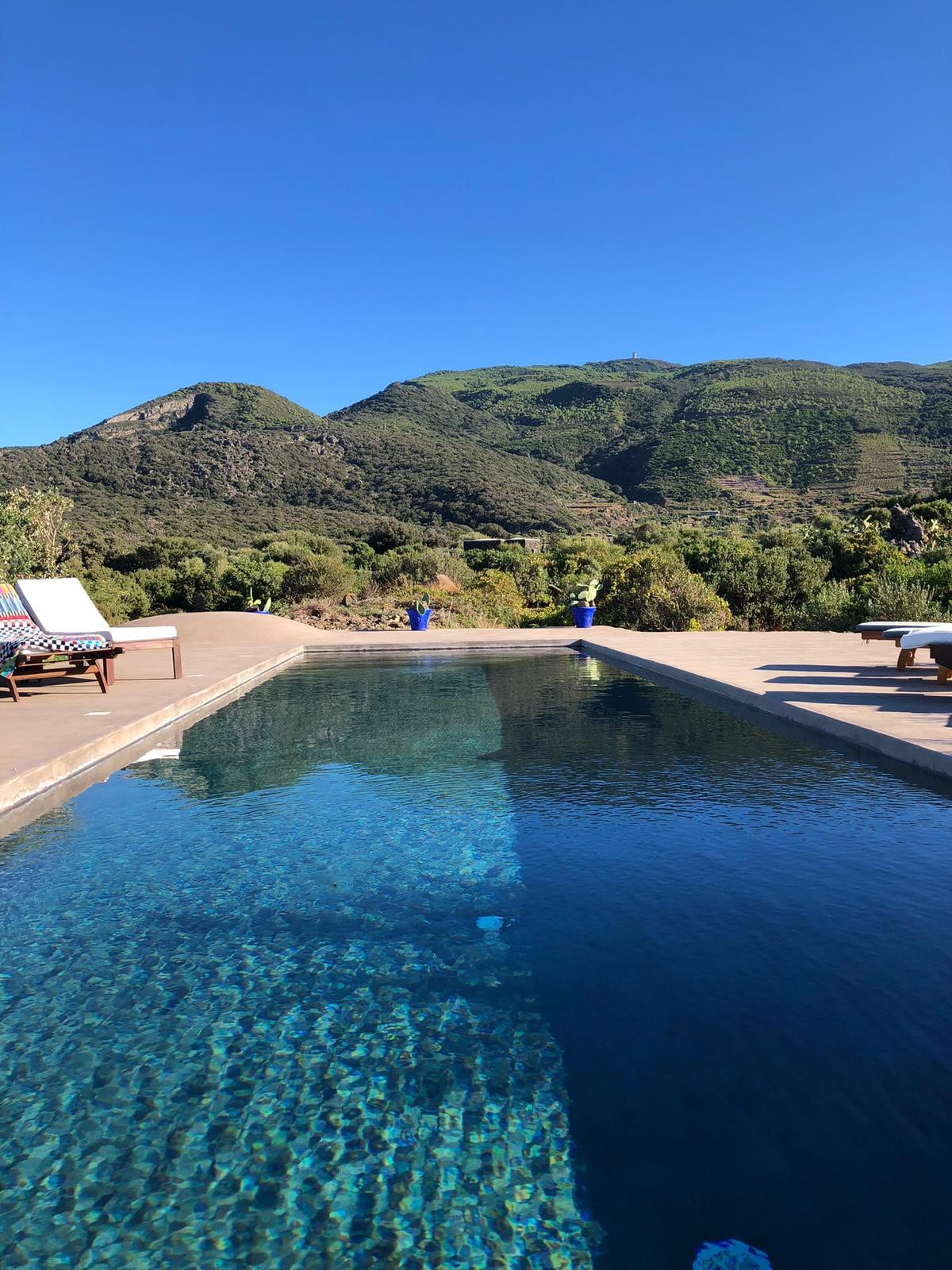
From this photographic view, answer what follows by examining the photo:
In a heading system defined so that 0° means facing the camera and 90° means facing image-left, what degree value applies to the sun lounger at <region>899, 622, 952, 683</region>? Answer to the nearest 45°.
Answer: approximately 90°

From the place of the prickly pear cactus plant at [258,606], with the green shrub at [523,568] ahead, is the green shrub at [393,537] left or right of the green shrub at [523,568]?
left

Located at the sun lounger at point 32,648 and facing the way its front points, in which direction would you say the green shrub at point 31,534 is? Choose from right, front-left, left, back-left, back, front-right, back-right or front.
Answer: left

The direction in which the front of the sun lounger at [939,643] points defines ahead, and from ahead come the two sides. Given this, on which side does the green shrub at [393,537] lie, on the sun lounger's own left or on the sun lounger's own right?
on the sun lounger's own right

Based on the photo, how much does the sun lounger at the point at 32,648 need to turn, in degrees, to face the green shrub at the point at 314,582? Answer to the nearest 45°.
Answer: approximately 45° to its left

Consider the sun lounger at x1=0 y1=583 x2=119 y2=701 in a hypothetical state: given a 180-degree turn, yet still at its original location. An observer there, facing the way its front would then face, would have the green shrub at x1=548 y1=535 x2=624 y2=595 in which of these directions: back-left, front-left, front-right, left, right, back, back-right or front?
back-right

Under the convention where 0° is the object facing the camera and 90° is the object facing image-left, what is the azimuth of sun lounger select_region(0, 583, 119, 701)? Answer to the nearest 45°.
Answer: approximately 270°

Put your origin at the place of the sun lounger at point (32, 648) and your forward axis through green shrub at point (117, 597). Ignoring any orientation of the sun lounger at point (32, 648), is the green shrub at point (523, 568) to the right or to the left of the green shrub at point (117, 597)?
right

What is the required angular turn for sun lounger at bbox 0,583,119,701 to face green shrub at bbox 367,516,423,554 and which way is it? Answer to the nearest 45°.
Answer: approximately 45° to its left

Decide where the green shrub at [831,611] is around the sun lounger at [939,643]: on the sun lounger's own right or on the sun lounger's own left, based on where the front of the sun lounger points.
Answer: on the sun lounger's own right

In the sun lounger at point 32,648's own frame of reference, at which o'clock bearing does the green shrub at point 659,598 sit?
The green shrub is roughly at 11 o'clock from the sun lounger.

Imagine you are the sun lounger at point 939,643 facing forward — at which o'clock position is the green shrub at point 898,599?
The green shrub is roughly at 3 o'clock from the sun lounger.

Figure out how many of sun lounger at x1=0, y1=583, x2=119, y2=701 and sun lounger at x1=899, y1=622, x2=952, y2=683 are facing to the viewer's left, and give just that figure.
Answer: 1

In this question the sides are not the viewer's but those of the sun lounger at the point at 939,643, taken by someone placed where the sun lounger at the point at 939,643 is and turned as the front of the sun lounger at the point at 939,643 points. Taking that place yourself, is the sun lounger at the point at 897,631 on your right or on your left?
on your right
